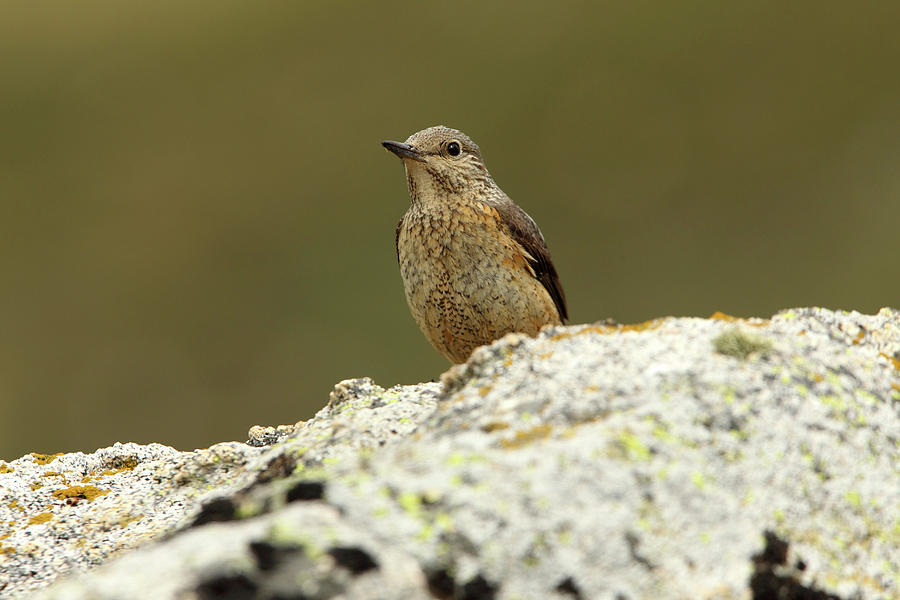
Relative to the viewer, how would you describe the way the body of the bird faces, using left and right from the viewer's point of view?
facing the viewer and to the left of the viewer
